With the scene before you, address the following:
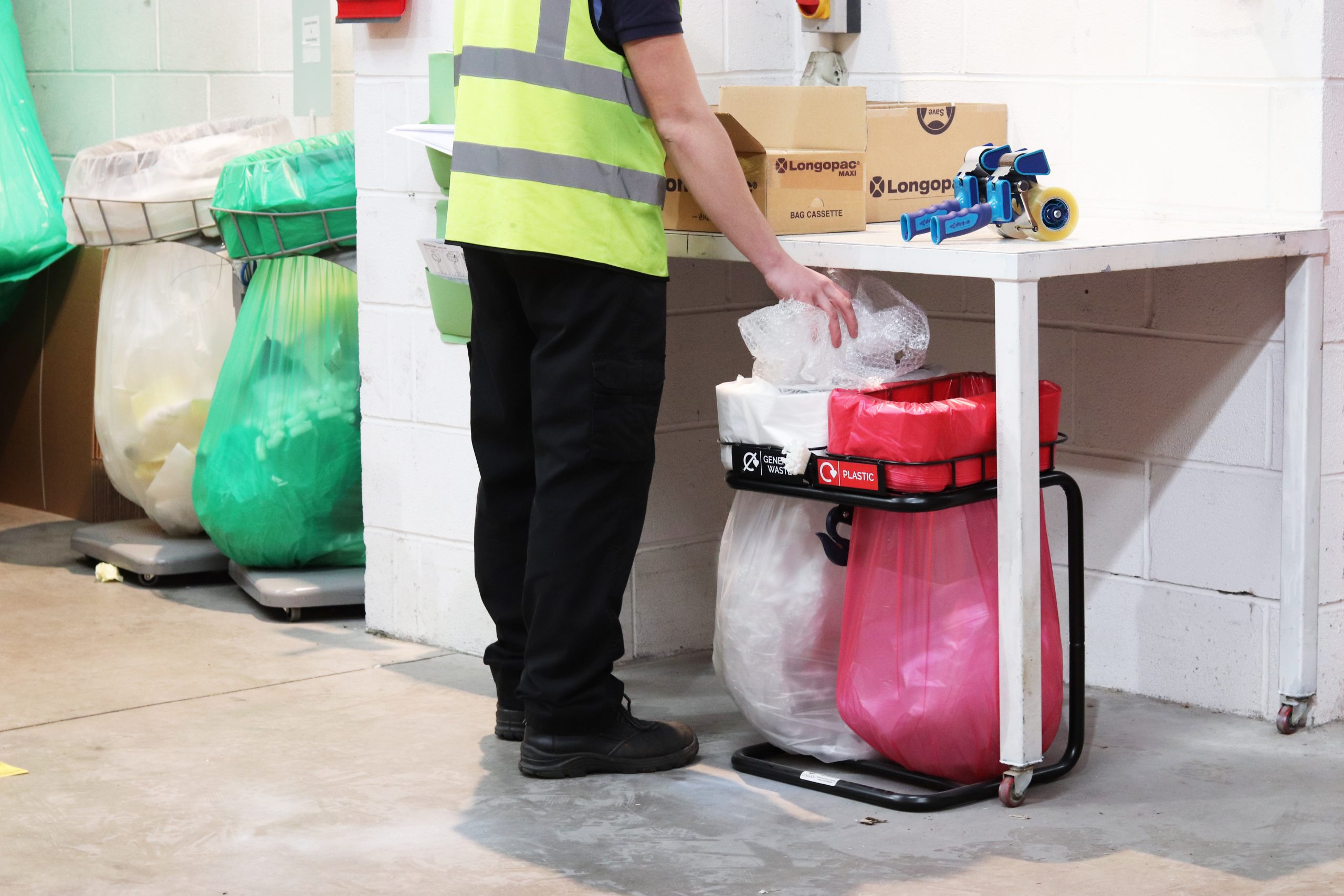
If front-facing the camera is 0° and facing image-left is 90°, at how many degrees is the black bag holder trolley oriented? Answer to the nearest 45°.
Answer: approximately 45°

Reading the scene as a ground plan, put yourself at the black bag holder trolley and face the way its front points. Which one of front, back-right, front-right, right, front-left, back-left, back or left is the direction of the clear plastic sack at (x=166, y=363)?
right

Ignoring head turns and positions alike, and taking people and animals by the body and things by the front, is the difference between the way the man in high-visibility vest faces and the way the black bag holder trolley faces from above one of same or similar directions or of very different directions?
very different directions

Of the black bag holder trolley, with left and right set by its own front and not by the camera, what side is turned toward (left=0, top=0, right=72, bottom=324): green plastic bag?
right

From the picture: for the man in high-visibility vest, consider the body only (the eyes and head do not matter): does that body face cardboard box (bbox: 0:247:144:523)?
no

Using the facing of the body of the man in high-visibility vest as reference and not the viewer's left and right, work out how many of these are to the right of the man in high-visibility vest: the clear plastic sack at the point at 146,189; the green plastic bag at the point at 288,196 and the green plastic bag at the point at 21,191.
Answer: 0

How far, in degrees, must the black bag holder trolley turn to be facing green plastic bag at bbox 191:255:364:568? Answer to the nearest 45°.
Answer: approximately 90° to its right

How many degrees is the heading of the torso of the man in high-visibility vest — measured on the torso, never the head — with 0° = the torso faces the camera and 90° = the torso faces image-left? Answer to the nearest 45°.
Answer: approximately 225°
